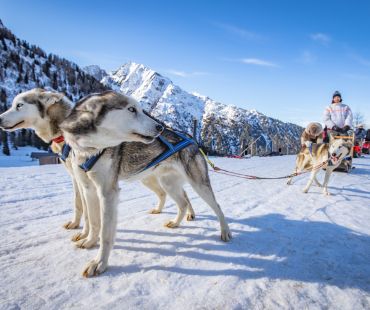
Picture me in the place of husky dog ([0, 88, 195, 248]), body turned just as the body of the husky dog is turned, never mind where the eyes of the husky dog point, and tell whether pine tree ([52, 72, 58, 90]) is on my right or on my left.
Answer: on my right

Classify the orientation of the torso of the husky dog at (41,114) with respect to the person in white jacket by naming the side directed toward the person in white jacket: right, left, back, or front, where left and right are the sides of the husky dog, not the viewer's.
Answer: back

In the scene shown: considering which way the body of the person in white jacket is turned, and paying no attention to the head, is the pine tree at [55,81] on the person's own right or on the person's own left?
on the person's own right

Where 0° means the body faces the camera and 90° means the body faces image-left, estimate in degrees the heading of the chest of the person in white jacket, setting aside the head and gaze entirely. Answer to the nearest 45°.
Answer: approximately 0°

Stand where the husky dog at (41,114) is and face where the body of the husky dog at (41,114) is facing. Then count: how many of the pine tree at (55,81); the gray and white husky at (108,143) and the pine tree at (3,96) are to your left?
1

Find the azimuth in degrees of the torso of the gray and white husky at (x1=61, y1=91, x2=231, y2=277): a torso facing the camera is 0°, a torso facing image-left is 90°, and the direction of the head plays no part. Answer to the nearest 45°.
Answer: approximately 45°

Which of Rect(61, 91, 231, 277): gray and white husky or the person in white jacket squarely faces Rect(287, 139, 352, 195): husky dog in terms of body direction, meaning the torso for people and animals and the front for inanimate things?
the person in white jacket

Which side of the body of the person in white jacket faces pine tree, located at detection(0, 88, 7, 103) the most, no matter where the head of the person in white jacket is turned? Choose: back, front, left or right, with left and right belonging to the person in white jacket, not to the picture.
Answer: right
